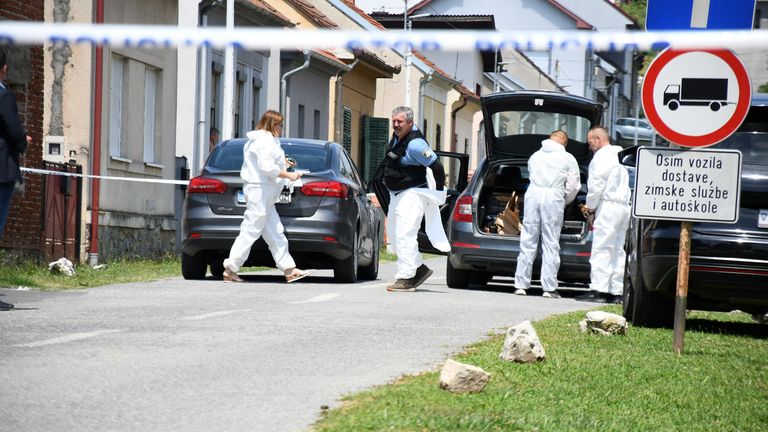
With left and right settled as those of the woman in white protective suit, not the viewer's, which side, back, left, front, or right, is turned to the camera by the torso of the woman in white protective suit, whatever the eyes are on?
right

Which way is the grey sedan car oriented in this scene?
away from the camera

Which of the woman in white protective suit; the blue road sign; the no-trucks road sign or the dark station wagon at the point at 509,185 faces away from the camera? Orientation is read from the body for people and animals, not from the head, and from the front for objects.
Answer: the dark station wagon

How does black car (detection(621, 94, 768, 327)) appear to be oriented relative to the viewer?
away from the camera

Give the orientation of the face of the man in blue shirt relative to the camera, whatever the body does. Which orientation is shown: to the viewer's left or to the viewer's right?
to the viewer's left

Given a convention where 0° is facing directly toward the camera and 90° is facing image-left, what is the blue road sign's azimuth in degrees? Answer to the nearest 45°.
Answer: approximately 0°

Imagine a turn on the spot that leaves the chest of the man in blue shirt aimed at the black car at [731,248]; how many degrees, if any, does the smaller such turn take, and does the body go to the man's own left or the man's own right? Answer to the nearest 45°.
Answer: approximately 90° to the man's own left

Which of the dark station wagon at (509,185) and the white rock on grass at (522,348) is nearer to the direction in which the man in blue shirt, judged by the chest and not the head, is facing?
the white rock on grass

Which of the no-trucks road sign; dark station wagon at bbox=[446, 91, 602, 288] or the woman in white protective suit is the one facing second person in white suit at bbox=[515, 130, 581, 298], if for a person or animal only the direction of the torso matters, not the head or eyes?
the woman in white protective suit

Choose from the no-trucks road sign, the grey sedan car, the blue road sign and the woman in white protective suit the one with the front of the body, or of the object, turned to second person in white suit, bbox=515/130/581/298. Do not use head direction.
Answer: the woman in white protective suit
